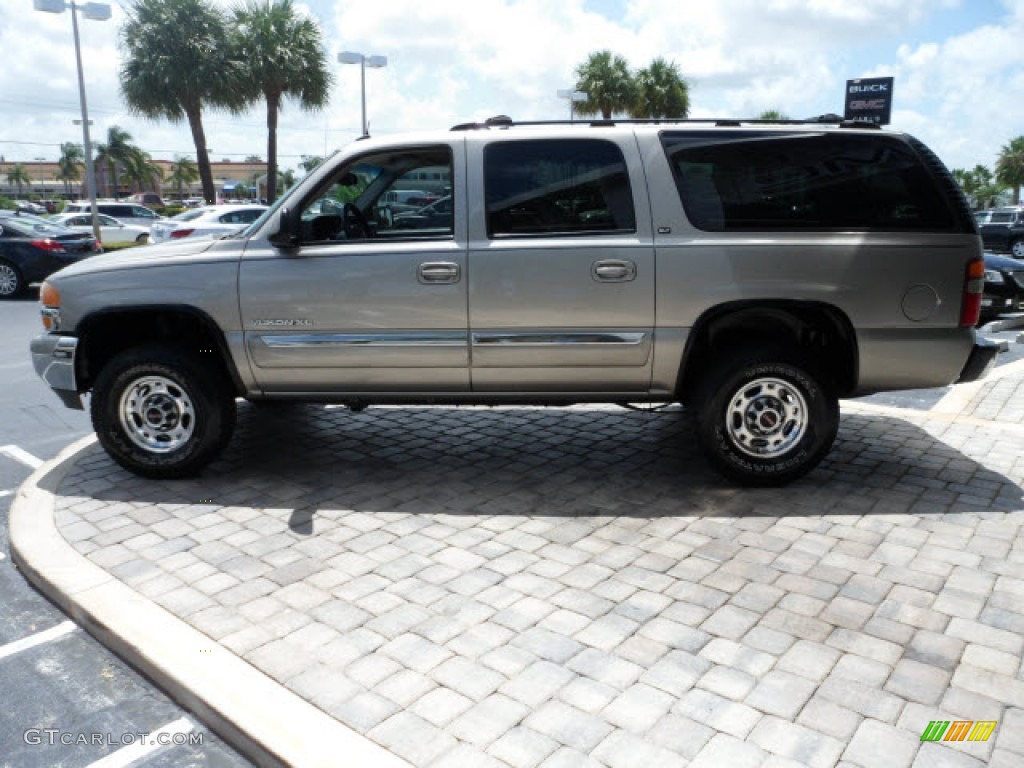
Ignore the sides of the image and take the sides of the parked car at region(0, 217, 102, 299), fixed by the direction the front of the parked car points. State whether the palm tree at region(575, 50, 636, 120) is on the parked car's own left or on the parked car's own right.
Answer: on the parked car's own right

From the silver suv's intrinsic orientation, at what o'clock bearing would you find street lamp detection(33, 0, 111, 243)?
The street lamp is roughly at 2 o'clock from the silver suv.

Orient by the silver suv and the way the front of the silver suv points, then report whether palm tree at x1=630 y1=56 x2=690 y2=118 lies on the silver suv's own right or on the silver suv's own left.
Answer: on the silver suv's own right

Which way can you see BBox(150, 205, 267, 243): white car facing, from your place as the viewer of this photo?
facing away from the viewer and to the right of the viewer

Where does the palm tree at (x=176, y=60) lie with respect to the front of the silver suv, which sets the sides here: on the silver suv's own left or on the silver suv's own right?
on the silver suv's own right

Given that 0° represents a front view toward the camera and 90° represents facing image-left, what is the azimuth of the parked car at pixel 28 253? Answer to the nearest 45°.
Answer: approximately 135°

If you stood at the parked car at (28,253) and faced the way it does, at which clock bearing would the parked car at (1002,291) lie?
the parked car at (1002,291) is roughly at 6 o'clock from the parked car at (28,253).

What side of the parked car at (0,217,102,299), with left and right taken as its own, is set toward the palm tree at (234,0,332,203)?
right

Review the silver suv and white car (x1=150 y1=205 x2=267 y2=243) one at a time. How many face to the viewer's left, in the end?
1

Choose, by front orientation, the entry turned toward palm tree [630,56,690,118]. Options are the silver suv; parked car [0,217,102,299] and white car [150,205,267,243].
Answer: the white car

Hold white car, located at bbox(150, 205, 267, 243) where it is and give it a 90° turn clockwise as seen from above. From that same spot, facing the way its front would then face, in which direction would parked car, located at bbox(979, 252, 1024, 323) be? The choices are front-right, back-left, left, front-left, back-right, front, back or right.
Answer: front

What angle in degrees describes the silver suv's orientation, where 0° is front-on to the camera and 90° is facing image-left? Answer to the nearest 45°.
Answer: approximately 90°
